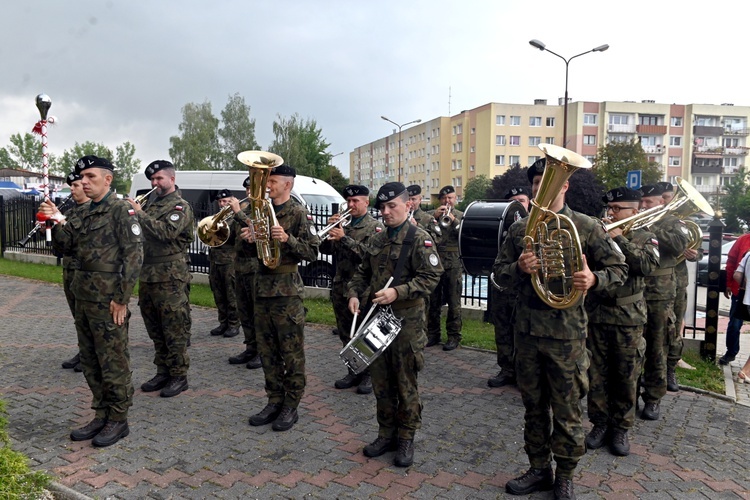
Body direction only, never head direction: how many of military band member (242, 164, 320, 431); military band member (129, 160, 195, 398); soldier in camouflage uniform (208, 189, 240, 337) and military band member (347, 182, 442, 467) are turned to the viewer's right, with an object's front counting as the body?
0

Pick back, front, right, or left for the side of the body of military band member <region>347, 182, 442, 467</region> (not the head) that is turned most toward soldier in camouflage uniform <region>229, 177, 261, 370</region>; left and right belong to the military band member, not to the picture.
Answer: right

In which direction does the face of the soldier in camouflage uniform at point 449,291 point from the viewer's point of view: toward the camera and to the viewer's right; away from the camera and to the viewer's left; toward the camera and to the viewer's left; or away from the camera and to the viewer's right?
toward the camera and to the viewer's left

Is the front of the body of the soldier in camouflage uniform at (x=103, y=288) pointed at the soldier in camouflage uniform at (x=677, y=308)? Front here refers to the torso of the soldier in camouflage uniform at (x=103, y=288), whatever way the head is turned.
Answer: no

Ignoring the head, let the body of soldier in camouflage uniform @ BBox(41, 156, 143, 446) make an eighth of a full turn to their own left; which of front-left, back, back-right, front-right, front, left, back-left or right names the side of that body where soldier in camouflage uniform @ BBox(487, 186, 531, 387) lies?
left

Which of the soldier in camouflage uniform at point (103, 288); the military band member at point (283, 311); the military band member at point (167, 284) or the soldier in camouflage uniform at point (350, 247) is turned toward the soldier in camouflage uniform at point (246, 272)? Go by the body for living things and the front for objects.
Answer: the soldier in camouflage uniform at point (350, 247)

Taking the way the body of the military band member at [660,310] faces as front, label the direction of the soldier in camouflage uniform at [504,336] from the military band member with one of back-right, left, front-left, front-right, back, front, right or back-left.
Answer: front-right

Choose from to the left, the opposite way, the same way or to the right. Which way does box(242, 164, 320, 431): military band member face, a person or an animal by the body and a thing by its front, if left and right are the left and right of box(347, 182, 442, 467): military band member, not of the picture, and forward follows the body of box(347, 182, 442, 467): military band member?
the same way

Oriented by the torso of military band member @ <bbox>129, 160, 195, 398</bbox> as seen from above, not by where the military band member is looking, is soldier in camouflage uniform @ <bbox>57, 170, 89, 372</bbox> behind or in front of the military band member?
in front

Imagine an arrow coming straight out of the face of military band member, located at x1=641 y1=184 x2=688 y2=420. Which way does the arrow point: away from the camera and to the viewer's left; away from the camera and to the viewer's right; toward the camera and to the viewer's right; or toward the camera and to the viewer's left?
toward the camera and to the viewer's left

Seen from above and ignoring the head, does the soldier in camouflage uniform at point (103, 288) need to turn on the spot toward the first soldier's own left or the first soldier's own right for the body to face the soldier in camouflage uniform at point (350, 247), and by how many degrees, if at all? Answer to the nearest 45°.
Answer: approximately 135° to the first soldier's own left

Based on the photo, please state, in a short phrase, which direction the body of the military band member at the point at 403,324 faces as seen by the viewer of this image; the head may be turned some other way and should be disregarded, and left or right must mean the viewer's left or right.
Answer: facing the viewer and to the left of the viewer

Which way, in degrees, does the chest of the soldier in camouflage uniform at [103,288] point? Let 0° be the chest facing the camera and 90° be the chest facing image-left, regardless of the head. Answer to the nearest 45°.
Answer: approximately 45°

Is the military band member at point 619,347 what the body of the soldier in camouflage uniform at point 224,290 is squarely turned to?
no

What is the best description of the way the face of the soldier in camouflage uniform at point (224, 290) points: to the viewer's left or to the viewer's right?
to the viewer's left

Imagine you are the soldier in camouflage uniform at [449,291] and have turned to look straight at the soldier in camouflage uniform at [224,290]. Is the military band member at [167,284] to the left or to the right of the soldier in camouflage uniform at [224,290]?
left

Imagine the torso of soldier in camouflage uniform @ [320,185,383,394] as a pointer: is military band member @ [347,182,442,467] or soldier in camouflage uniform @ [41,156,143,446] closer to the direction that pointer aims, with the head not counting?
the soldier in camouflage uniform

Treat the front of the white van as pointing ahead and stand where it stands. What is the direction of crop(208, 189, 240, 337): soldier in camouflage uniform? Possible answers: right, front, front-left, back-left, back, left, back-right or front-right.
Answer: front-right

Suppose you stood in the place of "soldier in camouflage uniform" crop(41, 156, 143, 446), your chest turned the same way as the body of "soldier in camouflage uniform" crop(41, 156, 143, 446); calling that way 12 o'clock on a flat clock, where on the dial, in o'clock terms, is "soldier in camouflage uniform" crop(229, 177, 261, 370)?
"soldier in camouflage uniform" crop(229, 177, 261, 370) is roughly at 7 o'clock from "soldier in camouflage uniform" crop(41, 156, 143, 446).
